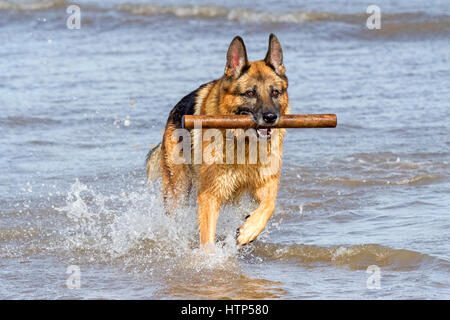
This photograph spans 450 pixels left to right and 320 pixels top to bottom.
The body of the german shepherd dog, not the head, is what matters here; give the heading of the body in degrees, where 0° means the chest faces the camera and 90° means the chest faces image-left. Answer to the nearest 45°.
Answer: approximately 315°
